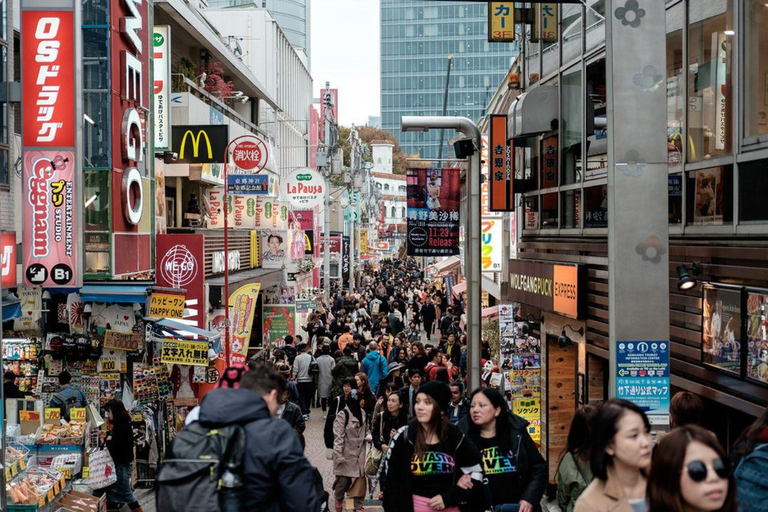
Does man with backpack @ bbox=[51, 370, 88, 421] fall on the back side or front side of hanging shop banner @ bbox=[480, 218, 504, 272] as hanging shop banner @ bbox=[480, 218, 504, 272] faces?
on the front side

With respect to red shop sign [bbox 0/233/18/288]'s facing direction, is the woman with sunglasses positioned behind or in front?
in front

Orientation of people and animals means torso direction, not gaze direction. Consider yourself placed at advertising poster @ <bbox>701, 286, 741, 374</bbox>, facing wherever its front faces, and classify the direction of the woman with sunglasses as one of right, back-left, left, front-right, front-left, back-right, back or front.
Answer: front-left

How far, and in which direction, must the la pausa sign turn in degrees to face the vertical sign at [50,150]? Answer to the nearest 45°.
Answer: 0° — it already faces it

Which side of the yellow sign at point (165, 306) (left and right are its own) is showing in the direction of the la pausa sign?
back

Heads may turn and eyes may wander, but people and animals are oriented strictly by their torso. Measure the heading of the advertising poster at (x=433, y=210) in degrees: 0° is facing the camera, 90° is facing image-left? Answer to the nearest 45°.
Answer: approximately 0°

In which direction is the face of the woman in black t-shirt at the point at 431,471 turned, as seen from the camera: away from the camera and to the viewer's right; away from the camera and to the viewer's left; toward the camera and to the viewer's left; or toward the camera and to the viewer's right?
toward the camera and to the viewer's left

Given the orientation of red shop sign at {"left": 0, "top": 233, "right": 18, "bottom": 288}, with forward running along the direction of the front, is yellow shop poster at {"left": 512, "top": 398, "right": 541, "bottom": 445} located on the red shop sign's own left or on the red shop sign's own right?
on the red shop sign's own left
